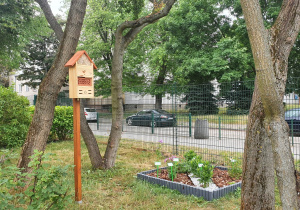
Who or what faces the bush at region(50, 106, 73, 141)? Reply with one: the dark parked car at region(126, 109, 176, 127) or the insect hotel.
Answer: the dark parked car

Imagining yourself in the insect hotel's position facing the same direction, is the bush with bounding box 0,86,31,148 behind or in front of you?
behind

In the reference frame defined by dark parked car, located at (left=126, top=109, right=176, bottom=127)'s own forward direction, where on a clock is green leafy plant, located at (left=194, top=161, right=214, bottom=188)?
The green leafy plant is roughly at 7 o'clock from the dark parked car.

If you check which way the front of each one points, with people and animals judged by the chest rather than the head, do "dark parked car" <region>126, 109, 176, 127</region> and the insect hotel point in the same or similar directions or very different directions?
very different directions

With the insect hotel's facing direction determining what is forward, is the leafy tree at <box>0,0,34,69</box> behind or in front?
behind

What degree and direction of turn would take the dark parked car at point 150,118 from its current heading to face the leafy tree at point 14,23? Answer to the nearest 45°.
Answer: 0° — it already faces it

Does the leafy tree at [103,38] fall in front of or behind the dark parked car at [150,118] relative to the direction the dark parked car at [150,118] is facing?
in front

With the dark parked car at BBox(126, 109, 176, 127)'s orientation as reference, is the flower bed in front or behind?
behind

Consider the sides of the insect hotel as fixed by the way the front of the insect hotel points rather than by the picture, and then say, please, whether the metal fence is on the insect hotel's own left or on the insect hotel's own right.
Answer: on the insect hotel's own left

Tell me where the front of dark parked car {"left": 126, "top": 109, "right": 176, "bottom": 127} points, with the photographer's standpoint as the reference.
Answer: facing away from the viewer and to the left of the viewer

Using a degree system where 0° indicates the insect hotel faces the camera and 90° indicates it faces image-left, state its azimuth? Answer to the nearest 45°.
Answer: approximately 315°
